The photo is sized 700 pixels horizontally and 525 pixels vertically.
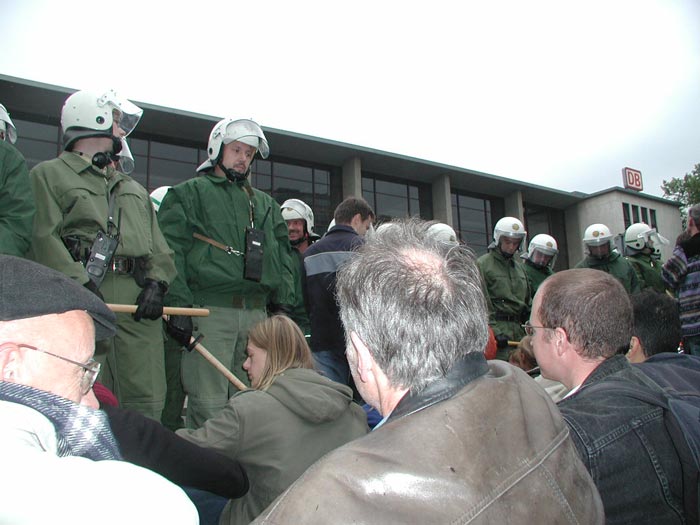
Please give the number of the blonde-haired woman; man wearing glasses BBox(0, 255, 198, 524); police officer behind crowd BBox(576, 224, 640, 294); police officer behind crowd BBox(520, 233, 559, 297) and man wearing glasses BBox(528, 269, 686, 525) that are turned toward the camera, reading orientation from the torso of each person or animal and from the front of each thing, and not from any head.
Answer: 2

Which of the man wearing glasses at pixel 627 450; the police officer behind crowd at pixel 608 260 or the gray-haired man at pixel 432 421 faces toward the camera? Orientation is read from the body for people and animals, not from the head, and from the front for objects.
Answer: the police officer behind crowd

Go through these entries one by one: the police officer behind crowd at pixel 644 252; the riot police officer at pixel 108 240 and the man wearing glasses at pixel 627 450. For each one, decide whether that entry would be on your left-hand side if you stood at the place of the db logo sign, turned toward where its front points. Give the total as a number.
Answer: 0

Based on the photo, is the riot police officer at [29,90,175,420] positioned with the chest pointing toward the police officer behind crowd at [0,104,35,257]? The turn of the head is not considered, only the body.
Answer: no

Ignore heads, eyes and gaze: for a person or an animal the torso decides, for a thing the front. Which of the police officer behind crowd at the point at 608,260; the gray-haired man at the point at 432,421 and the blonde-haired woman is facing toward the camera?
the police officer behind crowd

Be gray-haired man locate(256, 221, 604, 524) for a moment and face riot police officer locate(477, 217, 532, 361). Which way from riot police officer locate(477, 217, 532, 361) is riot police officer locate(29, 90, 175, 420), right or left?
left

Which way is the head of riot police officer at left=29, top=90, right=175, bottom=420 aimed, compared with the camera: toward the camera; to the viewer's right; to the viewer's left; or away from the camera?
to the viewer's right

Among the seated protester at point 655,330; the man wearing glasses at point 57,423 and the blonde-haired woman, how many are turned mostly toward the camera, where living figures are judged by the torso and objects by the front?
0

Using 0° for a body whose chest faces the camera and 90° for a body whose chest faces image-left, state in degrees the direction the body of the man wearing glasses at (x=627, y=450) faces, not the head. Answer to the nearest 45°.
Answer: approximately 135°

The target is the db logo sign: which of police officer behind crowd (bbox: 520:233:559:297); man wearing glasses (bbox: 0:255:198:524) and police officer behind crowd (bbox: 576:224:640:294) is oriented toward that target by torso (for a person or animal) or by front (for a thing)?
the man wearing glasses

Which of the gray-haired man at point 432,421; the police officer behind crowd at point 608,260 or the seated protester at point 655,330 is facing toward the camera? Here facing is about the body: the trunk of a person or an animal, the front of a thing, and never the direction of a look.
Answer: the police officer behind crowd

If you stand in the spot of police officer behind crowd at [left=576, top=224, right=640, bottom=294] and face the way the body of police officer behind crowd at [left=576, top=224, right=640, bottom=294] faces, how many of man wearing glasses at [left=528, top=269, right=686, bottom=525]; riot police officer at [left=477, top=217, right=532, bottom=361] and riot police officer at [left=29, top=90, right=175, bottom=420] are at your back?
0

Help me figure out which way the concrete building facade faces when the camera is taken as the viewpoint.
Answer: facing the viewer and to the right of the viewer

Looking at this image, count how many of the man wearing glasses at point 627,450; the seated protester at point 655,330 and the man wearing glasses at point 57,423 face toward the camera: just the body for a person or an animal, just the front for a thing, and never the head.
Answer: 0

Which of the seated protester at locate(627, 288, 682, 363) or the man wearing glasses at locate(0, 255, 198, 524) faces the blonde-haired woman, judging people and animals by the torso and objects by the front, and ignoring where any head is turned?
the man wearing glasses

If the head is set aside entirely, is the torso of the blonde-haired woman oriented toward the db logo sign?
no

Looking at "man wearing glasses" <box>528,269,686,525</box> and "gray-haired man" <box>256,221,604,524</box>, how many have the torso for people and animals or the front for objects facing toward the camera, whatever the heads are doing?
0

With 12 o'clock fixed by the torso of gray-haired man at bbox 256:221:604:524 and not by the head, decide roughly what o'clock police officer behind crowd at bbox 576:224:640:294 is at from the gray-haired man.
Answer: The police officer behind crowd is roughly at 2 o'clock from the gray-haired man.

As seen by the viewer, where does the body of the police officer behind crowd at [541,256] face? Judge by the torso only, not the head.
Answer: toward the camera
